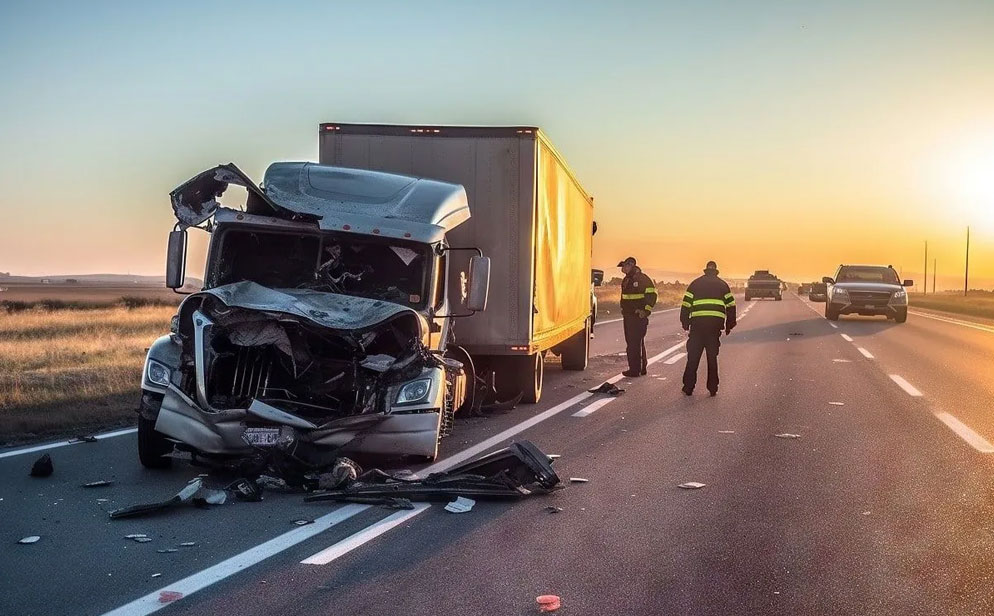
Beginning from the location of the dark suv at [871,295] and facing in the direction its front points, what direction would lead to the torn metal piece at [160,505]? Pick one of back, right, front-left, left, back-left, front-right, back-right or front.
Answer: front

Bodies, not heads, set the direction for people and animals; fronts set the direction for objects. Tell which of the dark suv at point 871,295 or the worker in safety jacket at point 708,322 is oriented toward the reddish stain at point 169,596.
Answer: the dark suv

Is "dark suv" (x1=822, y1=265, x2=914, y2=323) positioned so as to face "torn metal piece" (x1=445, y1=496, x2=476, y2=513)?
yes

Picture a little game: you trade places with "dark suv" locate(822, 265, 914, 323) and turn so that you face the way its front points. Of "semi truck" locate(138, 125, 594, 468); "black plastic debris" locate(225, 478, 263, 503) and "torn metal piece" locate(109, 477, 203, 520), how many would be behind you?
0

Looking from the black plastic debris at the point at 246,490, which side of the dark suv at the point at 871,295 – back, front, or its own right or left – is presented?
front

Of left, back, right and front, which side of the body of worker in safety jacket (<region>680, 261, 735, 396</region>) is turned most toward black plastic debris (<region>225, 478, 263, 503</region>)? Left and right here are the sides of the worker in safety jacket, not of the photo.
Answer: back

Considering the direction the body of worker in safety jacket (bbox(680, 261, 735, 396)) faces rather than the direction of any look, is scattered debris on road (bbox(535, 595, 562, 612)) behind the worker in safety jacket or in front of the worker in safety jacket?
behind

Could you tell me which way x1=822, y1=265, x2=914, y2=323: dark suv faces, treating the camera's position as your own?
facing the viewer

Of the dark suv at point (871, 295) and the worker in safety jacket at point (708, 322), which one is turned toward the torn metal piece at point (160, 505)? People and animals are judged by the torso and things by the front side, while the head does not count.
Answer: the dark suv

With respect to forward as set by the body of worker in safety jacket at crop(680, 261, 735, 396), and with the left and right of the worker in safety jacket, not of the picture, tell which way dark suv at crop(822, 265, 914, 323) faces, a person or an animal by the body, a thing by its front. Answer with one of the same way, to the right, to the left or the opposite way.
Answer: the opposite way

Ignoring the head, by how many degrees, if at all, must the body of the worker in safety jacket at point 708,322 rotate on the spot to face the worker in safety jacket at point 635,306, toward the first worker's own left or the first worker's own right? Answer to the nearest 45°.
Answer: approximately 45° to the first worker's own left

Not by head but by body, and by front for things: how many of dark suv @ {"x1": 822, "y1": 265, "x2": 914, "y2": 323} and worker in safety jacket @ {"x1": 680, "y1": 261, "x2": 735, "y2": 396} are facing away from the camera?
1

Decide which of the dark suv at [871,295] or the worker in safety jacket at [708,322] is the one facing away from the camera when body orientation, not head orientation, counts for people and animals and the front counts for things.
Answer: the worker in safety jacket

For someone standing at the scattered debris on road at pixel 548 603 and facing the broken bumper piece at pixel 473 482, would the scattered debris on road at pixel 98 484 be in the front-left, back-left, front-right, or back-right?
front-left

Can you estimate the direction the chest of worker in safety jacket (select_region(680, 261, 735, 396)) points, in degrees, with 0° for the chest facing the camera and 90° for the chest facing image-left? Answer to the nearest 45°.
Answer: approximately 180°

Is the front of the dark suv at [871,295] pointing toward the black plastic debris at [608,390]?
yes
